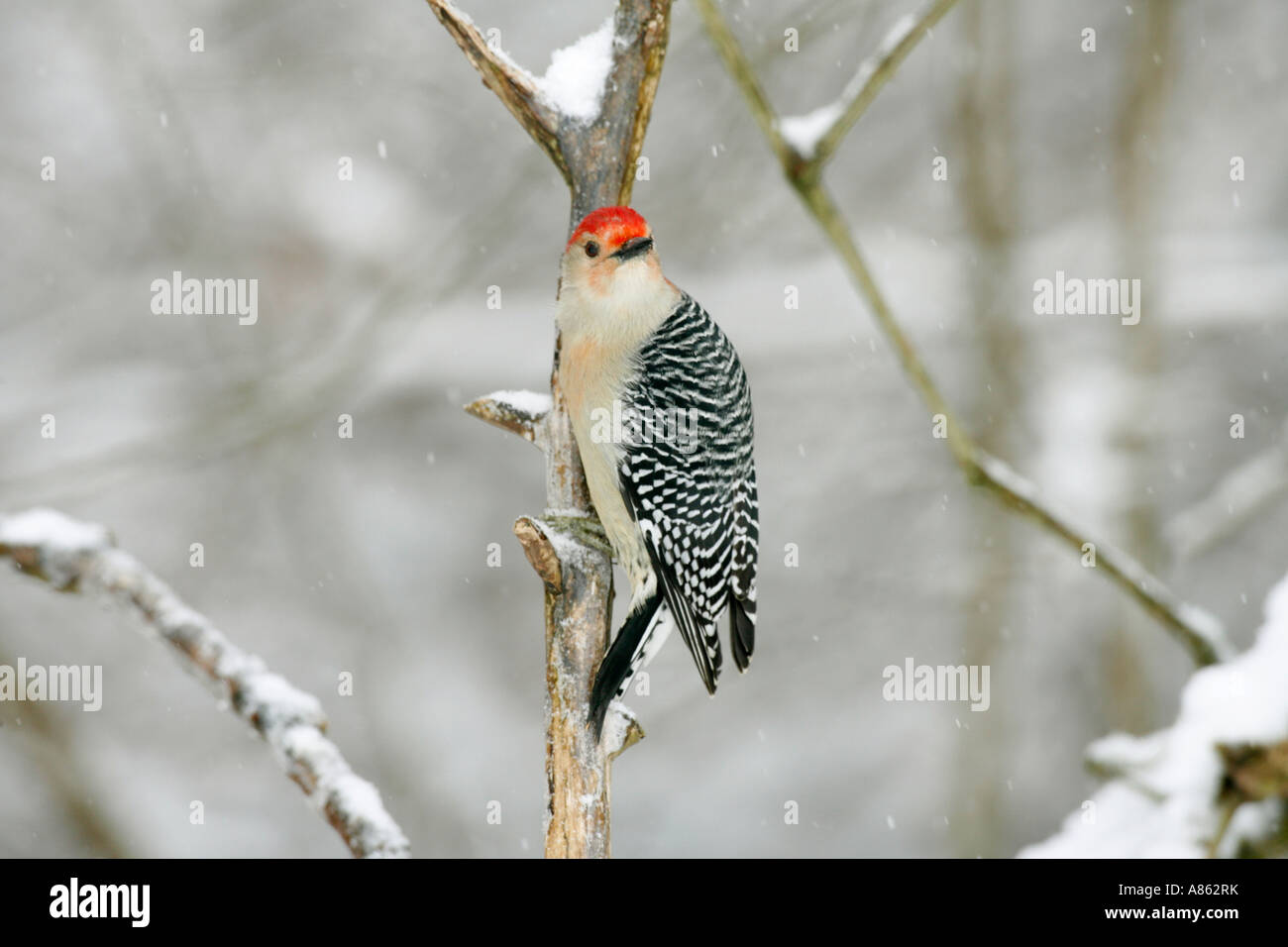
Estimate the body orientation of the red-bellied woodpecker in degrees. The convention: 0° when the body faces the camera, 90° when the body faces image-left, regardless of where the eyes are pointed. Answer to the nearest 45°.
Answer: approximately 90°

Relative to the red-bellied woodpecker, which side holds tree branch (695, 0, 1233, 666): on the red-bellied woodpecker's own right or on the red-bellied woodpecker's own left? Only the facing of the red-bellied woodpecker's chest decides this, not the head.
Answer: on the red-bellied woodpecker's own right
